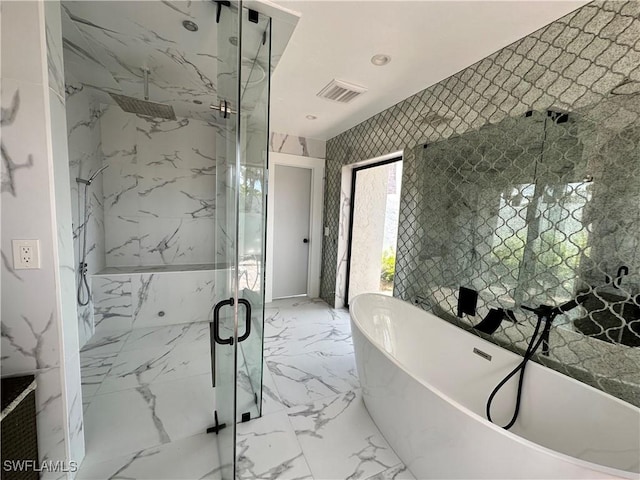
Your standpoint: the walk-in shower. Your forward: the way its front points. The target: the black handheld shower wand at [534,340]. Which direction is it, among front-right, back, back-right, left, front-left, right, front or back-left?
front-left

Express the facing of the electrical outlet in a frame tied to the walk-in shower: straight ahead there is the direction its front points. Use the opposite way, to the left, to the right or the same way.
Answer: the same way

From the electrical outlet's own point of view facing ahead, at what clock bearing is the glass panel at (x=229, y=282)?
The glass panel is roughly at 10 o'clock from the electrical outlet.

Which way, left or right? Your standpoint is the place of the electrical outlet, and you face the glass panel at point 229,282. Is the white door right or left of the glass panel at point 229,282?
left
